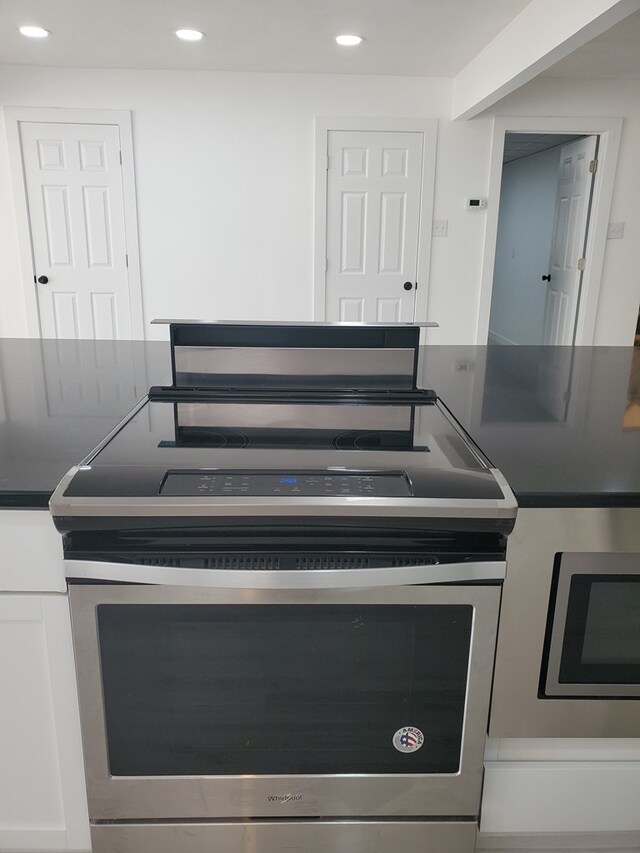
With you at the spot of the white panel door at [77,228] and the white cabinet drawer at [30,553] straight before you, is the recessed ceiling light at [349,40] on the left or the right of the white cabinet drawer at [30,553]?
left

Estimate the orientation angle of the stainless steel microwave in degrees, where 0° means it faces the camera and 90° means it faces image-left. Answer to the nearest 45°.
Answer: approximately 0°

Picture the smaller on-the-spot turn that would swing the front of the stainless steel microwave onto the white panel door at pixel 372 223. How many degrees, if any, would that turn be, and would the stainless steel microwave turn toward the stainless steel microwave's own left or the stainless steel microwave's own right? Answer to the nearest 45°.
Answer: approximately 135° to the stainless steel microwave's own right

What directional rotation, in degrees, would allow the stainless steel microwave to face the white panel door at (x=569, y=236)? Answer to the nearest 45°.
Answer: approximately 180°

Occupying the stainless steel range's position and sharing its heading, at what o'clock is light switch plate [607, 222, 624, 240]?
The light switch plate is roughly at 7 o'clock from the stainless steel range.

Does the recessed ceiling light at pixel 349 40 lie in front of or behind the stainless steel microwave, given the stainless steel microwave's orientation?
behind

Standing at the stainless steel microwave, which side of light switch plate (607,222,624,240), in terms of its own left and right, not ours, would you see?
front

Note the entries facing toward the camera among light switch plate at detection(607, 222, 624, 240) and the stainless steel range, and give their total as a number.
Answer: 2

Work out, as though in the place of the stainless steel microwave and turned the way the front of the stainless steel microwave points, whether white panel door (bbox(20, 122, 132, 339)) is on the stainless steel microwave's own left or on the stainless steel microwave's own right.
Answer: on the stainless steel microwave's own right

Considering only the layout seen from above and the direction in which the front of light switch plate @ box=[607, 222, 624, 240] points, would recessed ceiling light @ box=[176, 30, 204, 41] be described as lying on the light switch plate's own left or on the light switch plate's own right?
on the light switch plate's own right

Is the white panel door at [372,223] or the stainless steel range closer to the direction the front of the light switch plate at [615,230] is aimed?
the stainless steel range
